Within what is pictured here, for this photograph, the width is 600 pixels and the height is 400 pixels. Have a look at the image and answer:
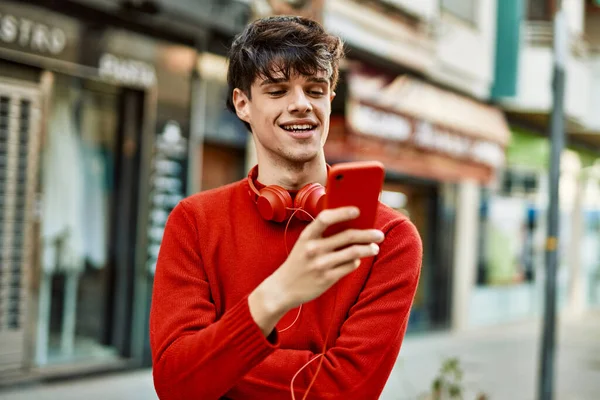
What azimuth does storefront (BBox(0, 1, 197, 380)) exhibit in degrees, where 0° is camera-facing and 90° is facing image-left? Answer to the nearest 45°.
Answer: approximately 315°

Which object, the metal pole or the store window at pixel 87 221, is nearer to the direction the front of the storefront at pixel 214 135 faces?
the metal pole

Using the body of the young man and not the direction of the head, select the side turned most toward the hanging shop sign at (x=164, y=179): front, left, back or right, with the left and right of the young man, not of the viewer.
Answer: back

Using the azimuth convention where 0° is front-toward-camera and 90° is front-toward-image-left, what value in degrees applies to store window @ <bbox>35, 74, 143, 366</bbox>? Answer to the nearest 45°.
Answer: approximately 315°

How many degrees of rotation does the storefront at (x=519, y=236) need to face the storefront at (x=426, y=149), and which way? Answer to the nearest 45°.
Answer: approximately 45° to its right
